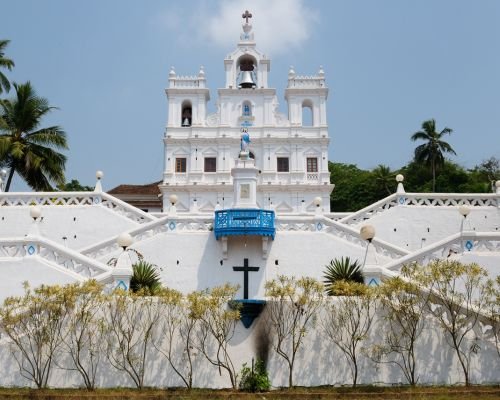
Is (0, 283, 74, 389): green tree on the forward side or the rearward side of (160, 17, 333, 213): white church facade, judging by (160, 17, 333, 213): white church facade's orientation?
on the forward side

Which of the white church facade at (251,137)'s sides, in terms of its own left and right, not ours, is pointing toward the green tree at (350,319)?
front

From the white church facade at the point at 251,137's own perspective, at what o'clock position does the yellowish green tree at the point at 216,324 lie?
The yellowish green tree is roughly at 12 o'clock from the white church facade.

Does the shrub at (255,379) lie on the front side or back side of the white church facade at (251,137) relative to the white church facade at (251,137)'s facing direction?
on the front side

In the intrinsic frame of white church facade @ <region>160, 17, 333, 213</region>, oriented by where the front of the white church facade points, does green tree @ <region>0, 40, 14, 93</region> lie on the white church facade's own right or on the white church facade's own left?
on the white church facade's own right

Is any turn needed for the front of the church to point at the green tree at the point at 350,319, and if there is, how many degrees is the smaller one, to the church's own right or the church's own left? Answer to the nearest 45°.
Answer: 0° — it already faces it

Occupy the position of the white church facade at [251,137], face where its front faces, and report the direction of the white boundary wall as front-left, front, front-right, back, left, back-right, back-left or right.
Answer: front

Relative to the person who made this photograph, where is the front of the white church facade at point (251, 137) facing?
facing the viewer

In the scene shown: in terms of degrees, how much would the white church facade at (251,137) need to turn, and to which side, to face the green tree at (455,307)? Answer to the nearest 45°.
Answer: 0° — it already faces it

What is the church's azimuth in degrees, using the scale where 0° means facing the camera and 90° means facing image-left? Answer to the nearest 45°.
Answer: approximately 0°

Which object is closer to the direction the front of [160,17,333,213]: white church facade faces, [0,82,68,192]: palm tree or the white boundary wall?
the white boundary wall

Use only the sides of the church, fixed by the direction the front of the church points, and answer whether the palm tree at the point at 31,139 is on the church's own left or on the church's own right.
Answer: on the church's own right

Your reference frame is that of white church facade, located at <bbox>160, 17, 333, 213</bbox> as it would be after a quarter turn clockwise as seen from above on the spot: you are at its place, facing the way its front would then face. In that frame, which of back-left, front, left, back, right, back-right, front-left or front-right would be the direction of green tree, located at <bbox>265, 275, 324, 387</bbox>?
left
